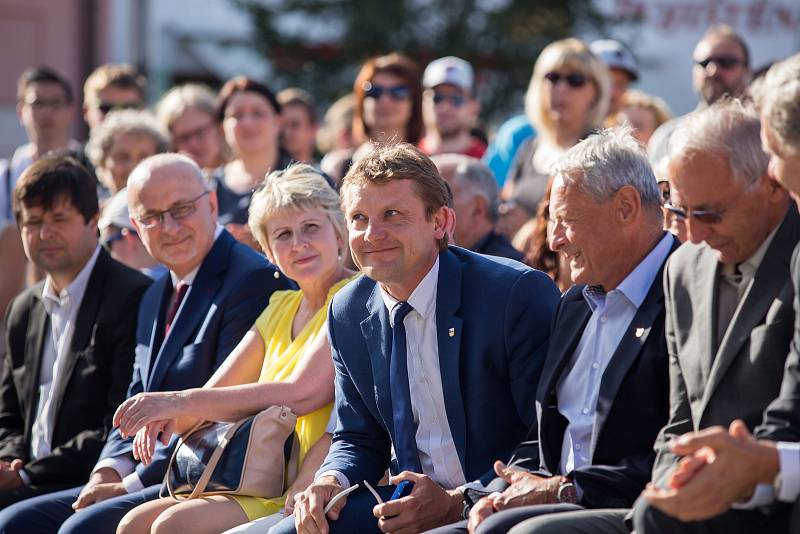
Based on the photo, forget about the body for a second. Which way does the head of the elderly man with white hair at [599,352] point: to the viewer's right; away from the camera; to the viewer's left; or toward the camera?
to the viewer's left

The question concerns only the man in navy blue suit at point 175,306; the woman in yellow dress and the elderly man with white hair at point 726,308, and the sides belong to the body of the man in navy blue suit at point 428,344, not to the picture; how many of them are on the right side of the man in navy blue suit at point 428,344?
2

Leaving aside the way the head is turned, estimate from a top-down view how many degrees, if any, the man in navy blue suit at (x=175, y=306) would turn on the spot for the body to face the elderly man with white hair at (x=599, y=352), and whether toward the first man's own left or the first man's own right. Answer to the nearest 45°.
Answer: approximately 90° to the first man's own left

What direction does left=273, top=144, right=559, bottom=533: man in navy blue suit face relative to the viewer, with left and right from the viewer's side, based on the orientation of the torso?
facing the viewer and to the left of the viewer

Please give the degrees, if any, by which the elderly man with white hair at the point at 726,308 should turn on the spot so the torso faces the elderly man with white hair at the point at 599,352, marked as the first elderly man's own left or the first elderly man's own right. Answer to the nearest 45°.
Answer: approximately 90° to the first elderly man's own right

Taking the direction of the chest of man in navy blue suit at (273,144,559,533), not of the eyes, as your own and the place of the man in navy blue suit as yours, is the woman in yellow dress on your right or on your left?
on your right

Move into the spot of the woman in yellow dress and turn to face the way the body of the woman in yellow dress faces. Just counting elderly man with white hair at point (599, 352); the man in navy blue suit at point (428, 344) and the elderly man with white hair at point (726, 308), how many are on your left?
3

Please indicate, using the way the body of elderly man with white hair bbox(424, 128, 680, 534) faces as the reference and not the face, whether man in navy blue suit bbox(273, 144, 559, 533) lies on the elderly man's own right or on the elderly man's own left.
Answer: on the elderly man's own right

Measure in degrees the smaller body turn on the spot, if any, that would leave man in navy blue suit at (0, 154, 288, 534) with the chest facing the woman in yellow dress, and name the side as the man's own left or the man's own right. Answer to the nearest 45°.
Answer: approximately 90° to the man's own left

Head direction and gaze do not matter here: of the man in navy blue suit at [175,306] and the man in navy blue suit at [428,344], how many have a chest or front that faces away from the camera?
0

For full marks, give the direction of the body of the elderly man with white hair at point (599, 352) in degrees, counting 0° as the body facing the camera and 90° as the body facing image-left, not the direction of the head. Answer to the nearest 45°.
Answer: approximately 45°
